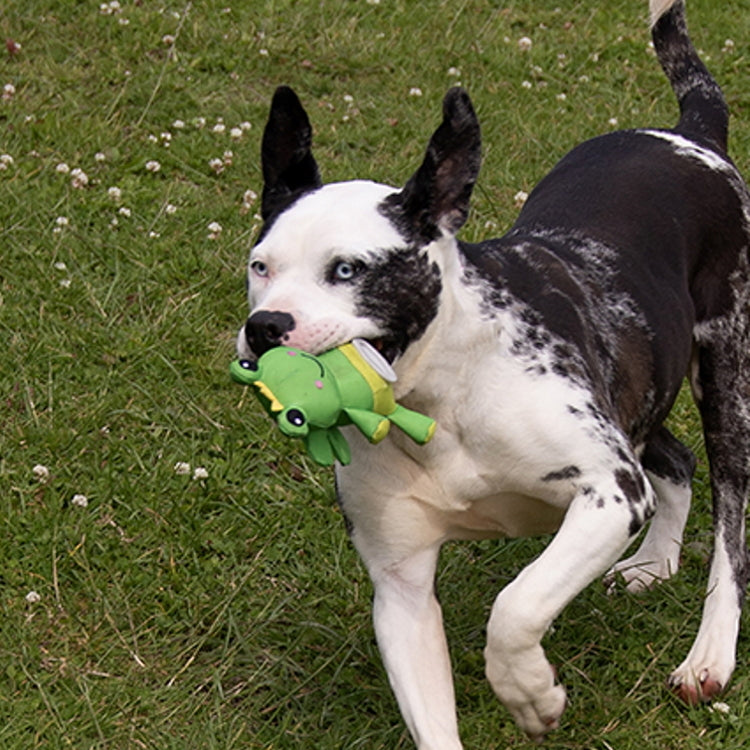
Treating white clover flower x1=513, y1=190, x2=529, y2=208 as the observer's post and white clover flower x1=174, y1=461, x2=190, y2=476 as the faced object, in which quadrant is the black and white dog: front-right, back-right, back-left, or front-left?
front-left

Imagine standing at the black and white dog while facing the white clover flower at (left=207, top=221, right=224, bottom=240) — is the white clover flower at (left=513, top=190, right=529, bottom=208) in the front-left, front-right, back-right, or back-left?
front-right

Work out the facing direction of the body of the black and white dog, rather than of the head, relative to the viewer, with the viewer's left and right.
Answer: facing the viewer and to the left of the viewer

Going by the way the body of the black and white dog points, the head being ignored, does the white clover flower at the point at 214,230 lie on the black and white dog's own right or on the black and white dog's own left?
on the black and white dog's own right

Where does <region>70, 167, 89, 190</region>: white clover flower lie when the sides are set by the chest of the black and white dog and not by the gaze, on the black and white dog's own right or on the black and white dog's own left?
on the black and white dog's own right

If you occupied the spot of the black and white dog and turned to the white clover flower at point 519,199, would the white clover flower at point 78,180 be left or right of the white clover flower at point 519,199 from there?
left

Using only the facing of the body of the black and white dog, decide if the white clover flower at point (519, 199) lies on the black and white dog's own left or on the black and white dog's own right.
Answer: on the black and white dog's own right
